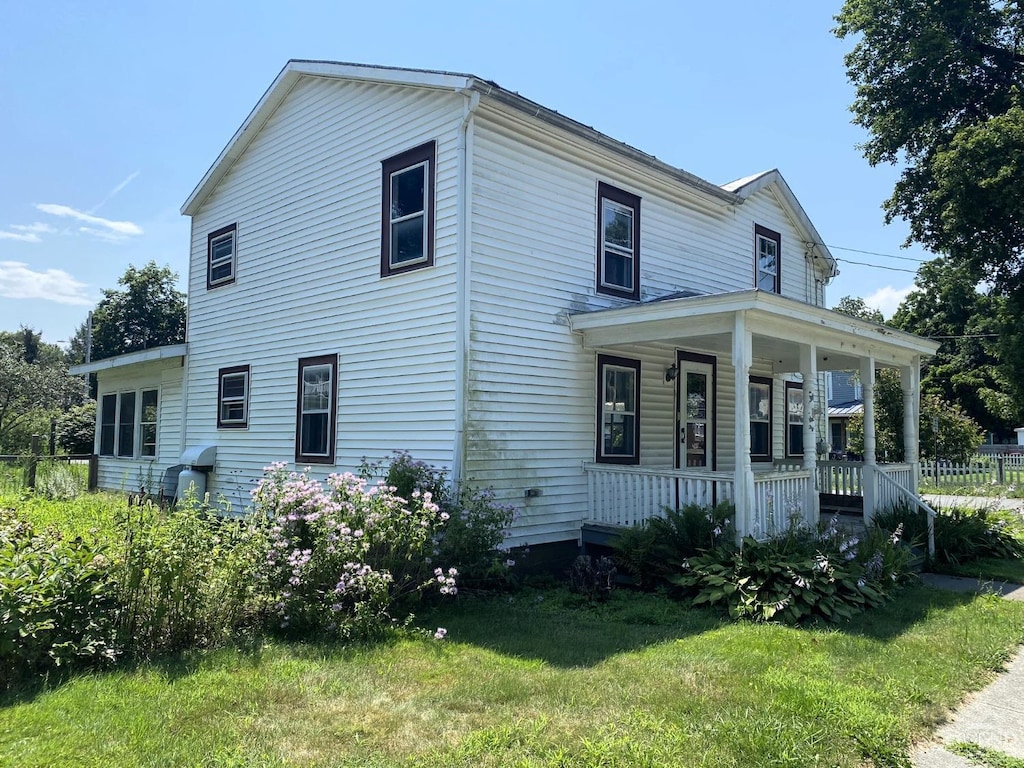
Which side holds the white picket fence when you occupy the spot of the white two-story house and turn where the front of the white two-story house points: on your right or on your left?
on your left

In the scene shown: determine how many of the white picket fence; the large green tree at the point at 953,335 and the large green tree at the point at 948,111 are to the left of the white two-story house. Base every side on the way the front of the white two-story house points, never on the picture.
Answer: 3

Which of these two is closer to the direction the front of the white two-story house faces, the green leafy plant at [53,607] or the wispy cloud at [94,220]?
the green leafy plant

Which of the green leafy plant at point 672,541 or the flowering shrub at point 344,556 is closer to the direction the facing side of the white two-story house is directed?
the green leafy plant

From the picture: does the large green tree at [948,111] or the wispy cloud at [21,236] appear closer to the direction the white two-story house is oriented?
the large green tree

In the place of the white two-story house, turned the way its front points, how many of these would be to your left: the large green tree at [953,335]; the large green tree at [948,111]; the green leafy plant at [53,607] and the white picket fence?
3

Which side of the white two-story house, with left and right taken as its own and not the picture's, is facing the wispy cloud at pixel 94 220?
back

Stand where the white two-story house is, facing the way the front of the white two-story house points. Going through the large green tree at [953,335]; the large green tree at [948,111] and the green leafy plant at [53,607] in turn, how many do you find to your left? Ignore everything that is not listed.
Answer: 2

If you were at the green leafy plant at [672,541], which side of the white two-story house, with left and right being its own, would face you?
front

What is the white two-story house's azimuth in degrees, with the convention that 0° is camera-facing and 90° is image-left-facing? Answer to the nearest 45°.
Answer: approximately 315°

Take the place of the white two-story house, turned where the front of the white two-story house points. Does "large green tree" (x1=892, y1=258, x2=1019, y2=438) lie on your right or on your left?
on your left

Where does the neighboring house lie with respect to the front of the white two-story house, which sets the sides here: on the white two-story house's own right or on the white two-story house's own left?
on the white two-story house's own left

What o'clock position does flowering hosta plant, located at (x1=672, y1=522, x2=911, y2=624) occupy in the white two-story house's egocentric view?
The flowering hosta plant is roughly at 12 o'clock from the white two-story house.
